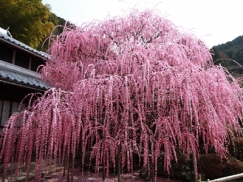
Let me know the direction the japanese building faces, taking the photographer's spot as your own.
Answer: facing the viewer and to the right of the viewer

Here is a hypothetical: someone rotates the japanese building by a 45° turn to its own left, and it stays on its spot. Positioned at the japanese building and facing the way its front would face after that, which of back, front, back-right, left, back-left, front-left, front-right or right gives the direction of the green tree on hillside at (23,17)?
left
